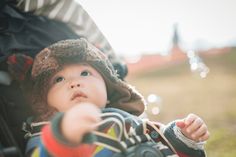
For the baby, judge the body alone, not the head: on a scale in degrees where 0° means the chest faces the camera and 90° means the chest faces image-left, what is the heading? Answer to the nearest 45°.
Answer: approximately 0°
